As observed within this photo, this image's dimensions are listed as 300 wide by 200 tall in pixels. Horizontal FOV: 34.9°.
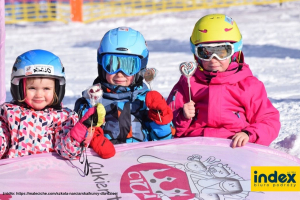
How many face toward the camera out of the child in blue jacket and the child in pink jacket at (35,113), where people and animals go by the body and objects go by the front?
2

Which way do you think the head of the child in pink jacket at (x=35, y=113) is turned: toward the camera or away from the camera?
toward the camera

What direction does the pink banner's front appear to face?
toward the camera

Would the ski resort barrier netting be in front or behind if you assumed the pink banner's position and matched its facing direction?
behind

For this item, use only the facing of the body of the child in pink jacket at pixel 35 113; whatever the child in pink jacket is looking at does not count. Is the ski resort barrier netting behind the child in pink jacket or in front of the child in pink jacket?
behind

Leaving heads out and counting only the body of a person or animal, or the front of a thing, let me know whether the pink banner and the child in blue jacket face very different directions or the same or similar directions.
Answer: same or similar directions

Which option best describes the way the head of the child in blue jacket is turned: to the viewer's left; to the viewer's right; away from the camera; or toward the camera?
toward the camera

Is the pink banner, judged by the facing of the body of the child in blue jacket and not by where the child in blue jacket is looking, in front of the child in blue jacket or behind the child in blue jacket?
in front

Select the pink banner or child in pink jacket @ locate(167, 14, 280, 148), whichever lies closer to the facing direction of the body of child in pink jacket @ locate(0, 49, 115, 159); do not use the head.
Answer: the pink banner

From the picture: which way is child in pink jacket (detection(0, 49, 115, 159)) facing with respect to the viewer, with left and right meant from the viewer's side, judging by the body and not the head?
facing the viewer

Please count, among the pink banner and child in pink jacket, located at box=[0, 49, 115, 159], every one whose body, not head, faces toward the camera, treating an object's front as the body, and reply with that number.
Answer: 2

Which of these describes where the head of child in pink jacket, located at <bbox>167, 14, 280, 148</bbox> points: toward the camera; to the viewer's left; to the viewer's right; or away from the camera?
toward the camera

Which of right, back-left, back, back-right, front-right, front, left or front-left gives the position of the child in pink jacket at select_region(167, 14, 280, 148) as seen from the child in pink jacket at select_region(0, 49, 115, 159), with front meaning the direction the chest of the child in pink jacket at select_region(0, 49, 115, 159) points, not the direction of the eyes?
left

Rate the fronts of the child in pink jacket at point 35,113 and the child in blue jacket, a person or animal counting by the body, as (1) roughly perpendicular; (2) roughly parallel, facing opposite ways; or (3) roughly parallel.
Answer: roughly parallel

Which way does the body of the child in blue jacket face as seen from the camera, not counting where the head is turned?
toward the camera
